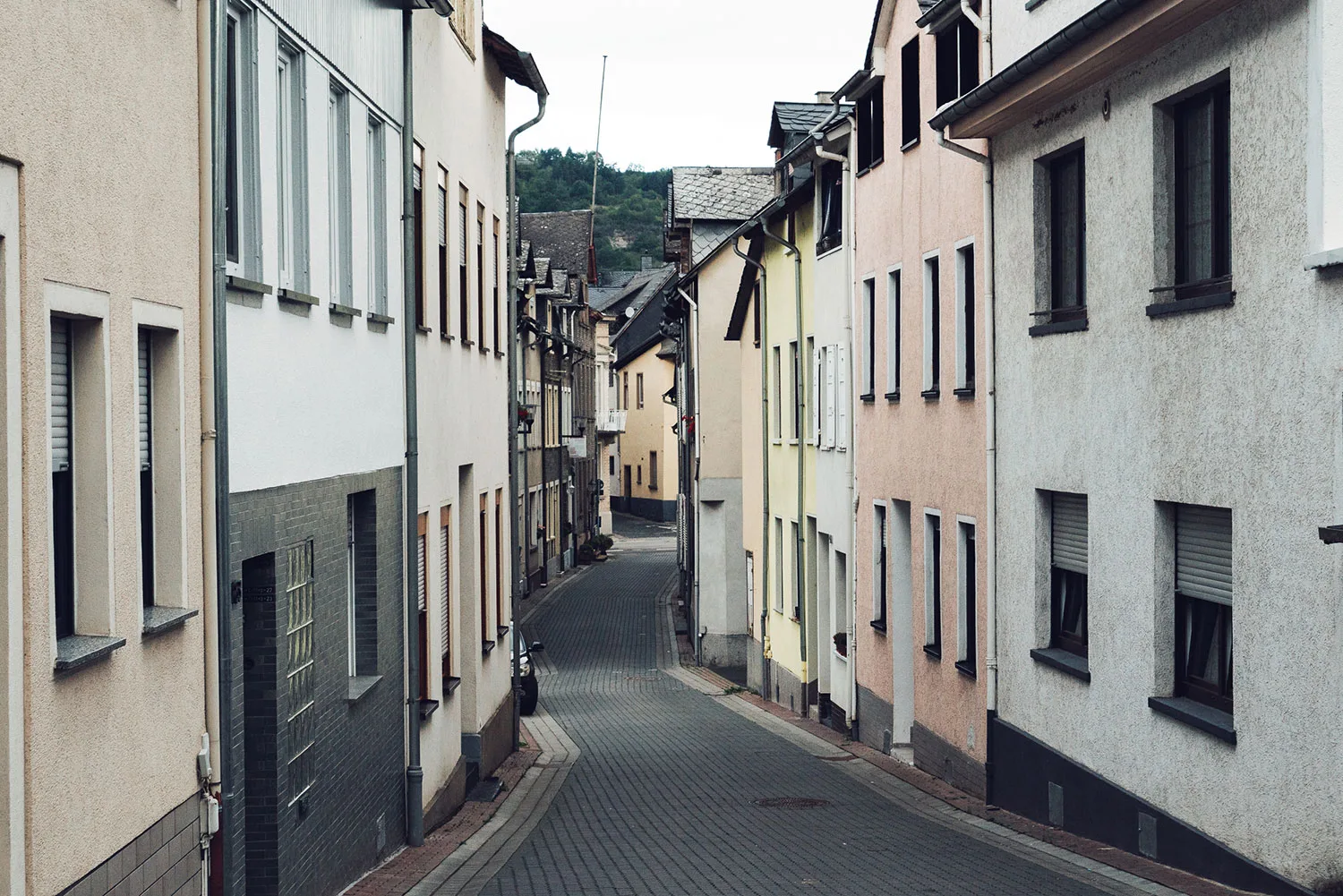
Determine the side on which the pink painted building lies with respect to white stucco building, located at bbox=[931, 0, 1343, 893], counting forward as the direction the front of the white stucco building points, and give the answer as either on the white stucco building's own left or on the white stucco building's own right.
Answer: on the white stucco building's own right

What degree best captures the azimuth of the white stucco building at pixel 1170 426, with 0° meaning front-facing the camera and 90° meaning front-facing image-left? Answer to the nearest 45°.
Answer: approximately 45°

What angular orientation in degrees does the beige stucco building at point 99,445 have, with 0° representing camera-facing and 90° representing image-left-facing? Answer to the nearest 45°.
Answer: approximately 315°

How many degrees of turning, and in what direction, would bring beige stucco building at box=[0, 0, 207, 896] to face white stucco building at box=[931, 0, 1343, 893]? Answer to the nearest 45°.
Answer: approximately 45° to its left

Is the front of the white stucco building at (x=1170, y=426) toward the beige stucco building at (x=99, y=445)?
yes

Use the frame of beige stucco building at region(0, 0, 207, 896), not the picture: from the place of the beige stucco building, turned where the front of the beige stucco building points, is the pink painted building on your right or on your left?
on your left

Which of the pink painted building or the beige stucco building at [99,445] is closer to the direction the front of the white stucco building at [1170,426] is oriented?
the beige stucco building
